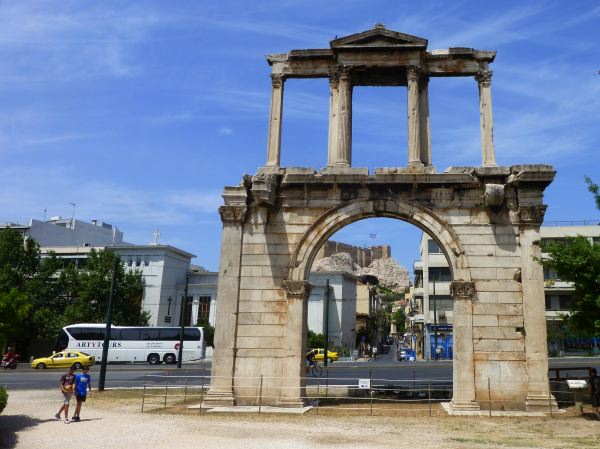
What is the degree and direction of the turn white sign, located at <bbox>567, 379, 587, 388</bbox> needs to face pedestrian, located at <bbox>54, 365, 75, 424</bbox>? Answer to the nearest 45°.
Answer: approximately 45° to its right

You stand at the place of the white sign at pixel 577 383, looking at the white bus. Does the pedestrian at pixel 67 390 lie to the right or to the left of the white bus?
left

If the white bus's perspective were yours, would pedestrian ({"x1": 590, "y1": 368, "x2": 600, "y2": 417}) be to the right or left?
on its left

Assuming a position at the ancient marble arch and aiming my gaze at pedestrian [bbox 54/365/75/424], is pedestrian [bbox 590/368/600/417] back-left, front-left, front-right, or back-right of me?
back-left

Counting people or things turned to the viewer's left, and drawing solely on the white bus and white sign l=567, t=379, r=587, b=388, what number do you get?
1

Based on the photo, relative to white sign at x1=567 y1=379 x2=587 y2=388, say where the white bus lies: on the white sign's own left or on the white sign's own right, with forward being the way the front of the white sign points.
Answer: on the white sign's own right

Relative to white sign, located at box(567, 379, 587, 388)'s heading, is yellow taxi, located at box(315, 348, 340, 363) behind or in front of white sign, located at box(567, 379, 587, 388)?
behind
